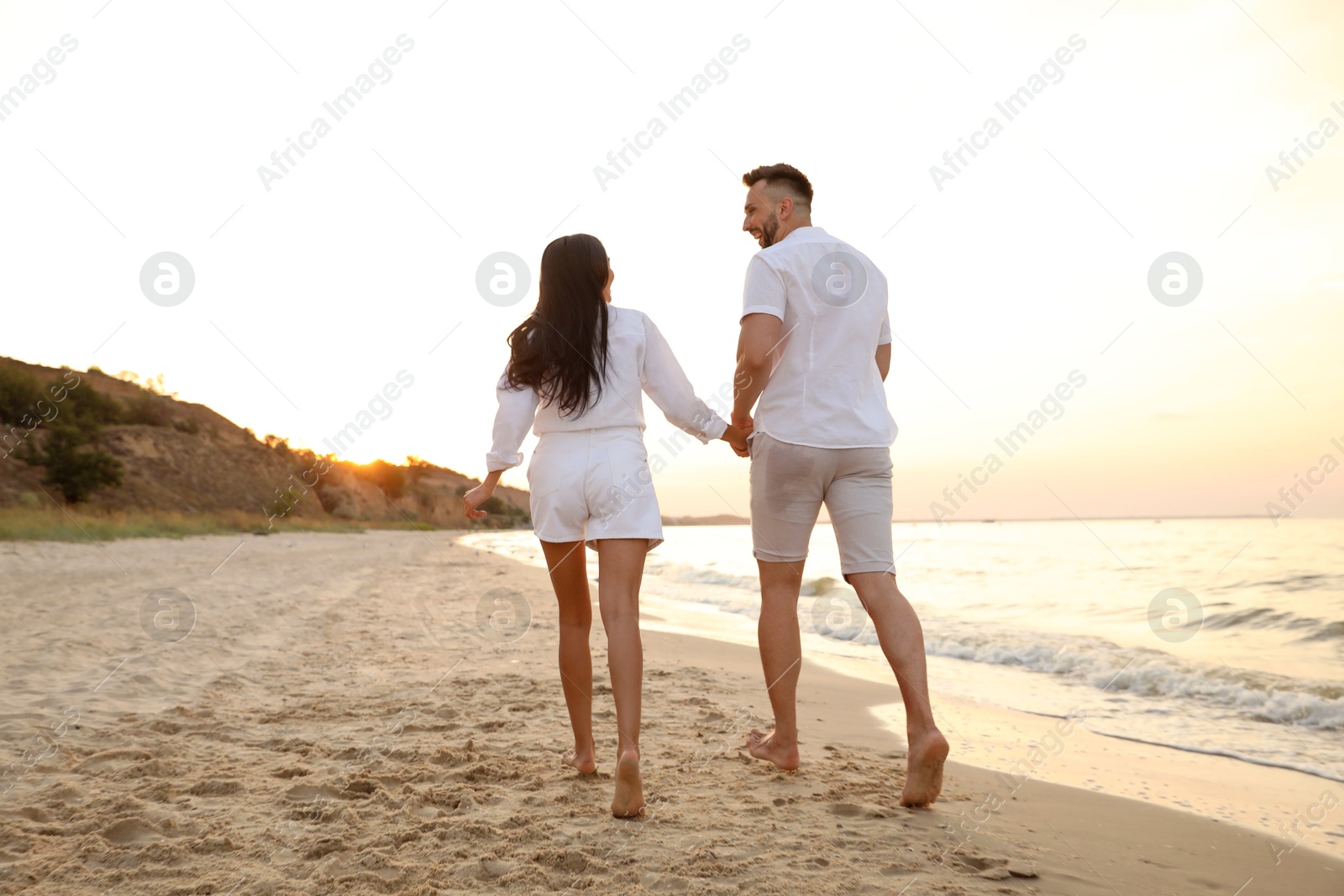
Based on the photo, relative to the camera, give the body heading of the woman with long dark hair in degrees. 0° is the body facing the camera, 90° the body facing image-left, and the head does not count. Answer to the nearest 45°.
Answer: approximately 180°

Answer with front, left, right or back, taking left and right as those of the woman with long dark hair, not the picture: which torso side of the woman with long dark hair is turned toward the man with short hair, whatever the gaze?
right

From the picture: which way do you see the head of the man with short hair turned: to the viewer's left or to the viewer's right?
to the viewer's left
